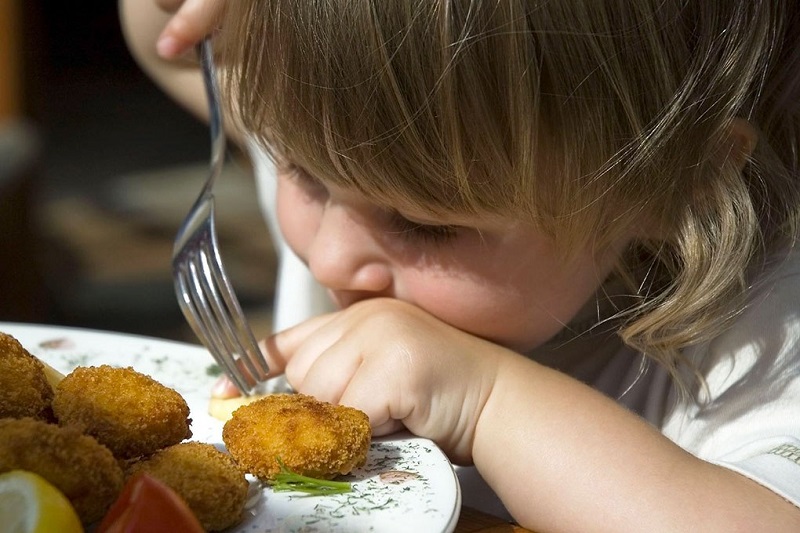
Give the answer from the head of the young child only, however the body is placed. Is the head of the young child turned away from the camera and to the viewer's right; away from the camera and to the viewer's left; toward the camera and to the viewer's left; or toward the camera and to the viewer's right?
toward the camera and to the viewer's left

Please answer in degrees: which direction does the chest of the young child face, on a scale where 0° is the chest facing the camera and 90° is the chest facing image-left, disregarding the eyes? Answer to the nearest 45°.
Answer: approximately 45°

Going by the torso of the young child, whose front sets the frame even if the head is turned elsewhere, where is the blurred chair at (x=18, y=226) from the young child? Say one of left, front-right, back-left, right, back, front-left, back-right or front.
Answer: right
